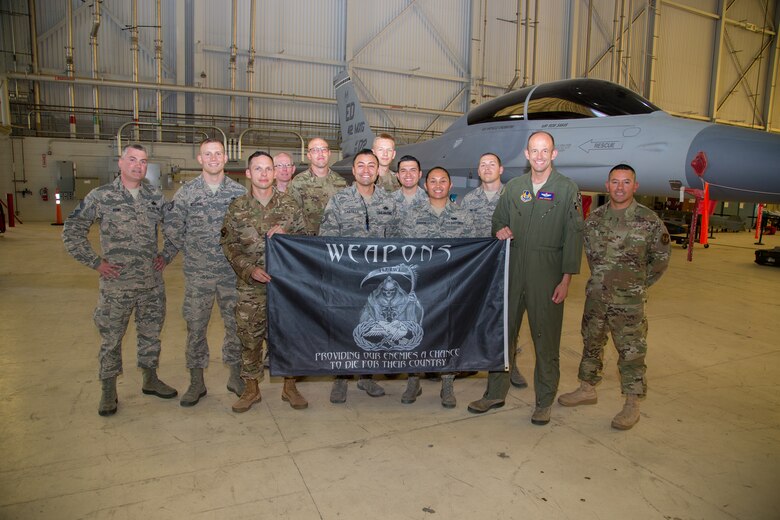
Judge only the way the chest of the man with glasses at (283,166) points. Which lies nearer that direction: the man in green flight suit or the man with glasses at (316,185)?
the man in green flight suit

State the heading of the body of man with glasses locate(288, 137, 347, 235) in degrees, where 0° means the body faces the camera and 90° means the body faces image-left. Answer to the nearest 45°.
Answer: approximately 0°

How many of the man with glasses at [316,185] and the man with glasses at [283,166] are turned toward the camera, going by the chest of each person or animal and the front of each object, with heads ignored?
2

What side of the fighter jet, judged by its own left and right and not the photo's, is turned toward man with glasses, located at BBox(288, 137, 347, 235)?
right

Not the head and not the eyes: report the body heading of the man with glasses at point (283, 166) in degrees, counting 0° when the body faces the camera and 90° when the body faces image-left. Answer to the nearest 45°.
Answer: approximately 0°

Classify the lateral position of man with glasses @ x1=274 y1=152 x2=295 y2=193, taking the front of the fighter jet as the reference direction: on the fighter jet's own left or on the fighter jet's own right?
on the fighter jet's own right

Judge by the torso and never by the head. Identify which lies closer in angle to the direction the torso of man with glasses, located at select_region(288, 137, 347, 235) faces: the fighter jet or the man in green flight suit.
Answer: the man in green flight suit
